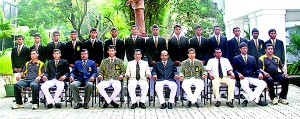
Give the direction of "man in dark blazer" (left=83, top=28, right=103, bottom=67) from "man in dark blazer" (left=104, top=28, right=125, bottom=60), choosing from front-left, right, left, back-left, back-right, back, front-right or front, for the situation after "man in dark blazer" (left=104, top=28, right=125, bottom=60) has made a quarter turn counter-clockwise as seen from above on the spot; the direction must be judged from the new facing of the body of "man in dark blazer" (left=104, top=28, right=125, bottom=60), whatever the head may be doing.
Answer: back

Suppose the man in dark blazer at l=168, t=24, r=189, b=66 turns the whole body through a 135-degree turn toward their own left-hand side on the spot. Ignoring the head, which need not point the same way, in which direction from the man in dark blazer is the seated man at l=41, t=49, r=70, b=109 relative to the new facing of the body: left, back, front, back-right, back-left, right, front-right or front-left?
back-left

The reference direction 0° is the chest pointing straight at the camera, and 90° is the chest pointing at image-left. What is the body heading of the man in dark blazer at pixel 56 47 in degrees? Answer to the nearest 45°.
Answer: approximately 0°

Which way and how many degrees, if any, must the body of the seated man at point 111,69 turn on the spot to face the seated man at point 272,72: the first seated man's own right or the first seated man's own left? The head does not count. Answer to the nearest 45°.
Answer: approximately 90° to the first seated man's own left

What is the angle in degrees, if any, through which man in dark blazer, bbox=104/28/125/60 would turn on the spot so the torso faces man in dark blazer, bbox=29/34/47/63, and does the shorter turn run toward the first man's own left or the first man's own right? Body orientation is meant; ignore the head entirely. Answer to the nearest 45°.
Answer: approximately 90° to the first man's own right

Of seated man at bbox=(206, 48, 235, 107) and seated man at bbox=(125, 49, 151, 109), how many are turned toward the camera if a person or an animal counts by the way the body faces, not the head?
2

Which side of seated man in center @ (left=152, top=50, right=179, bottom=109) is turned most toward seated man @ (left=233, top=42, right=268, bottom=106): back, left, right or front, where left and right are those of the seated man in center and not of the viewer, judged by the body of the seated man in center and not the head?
left

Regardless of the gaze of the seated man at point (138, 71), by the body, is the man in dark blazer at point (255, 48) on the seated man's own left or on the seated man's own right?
on the seated man's own left

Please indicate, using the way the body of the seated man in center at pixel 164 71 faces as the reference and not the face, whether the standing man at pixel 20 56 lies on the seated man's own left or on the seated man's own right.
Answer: on the seated man's own right
